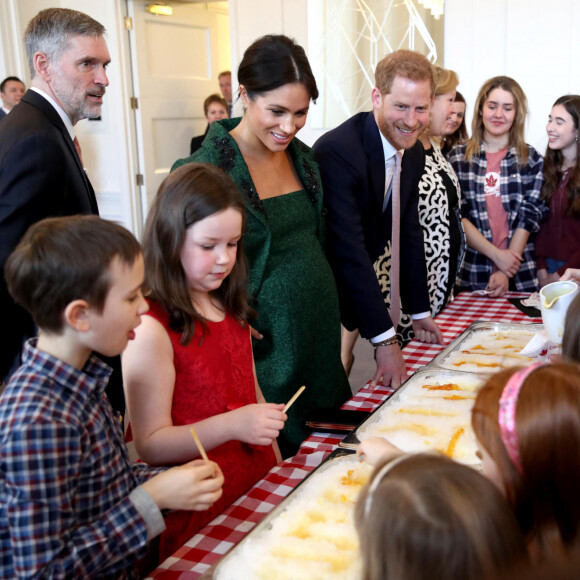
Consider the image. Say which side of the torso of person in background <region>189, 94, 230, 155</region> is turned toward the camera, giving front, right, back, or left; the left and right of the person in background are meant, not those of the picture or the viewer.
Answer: front

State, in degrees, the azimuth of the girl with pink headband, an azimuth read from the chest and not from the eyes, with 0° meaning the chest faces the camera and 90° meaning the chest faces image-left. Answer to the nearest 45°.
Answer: approximately 135°

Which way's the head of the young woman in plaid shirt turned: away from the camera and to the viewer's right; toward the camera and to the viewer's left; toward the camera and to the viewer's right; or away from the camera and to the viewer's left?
toward the camera and to the viewer's left

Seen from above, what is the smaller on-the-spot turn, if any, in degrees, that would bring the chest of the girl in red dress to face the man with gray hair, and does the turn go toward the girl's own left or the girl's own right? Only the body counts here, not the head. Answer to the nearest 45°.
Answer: approximately 180°

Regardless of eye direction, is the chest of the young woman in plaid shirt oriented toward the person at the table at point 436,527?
yes

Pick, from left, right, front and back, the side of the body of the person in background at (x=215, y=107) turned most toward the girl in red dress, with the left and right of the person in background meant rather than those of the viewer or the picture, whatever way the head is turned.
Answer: front

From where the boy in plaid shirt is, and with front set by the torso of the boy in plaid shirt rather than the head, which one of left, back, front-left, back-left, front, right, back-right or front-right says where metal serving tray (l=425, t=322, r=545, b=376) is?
front-left

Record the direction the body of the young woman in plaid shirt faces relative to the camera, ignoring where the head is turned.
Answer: toward the camera

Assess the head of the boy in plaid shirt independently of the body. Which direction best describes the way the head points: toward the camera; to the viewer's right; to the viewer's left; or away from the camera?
to the viewer's right

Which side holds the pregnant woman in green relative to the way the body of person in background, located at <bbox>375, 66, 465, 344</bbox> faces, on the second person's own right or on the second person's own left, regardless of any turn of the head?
on the second person's own right

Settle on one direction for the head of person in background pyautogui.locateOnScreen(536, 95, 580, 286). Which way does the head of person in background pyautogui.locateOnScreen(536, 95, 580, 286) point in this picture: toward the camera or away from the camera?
toward the camera

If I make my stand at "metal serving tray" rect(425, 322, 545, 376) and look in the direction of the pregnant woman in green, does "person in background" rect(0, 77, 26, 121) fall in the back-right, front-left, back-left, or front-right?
front-right
